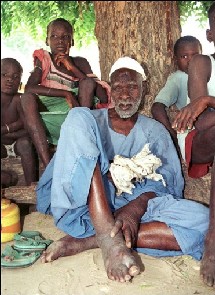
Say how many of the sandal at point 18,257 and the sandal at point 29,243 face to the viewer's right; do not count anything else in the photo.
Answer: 2

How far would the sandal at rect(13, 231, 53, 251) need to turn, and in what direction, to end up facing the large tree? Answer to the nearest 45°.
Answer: approximately 45° to its left

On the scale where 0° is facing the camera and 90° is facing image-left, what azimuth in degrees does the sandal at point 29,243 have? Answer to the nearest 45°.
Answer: approximately 270°

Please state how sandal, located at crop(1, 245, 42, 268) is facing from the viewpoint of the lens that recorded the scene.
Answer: facing to the right of the viewer
